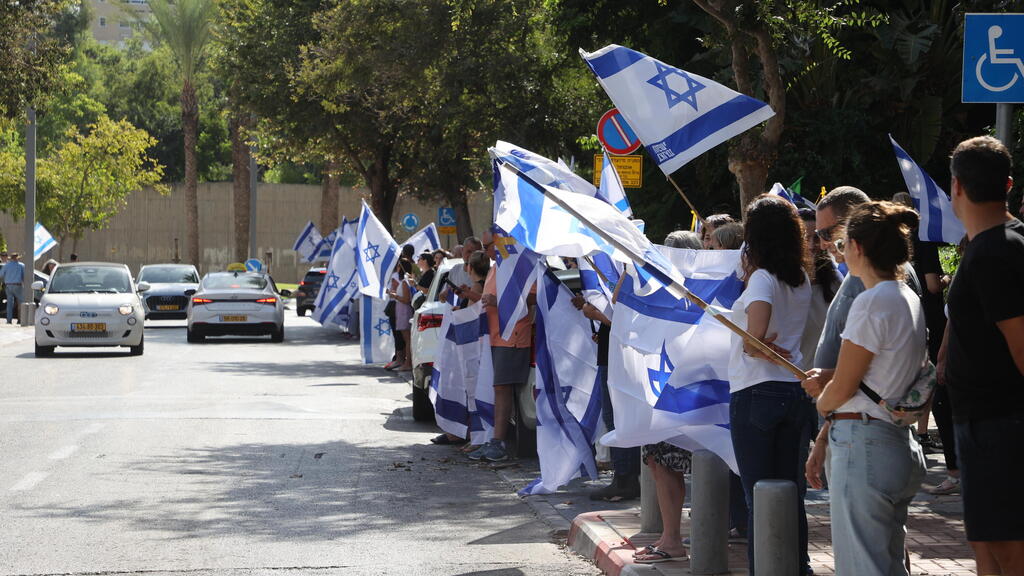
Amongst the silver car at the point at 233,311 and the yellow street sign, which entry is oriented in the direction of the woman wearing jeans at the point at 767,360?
the yellow street sign

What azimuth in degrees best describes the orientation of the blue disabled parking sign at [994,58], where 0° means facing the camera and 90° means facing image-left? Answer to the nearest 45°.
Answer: approximately 0°

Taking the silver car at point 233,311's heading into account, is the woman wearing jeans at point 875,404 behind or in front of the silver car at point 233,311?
behind

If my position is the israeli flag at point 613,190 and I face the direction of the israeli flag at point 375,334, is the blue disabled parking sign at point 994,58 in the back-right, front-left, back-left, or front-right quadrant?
back-right

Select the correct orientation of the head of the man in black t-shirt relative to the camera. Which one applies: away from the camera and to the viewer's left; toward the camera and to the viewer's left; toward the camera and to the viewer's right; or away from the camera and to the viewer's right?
away from the camera and to the viewer's left

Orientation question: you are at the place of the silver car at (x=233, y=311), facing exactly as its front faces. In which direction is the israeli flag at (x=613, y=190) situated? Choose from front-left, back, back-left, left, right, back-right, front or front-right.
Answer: back

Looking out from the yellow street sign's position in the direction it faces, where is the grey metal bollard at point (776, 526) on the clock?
The grey metal bollard is roughly at 12 o'clock from the yellow street sign.

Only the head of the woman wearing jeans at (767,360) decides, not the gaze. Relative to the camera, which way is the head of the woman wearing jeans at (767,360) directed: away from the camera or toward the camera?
away from the camera
